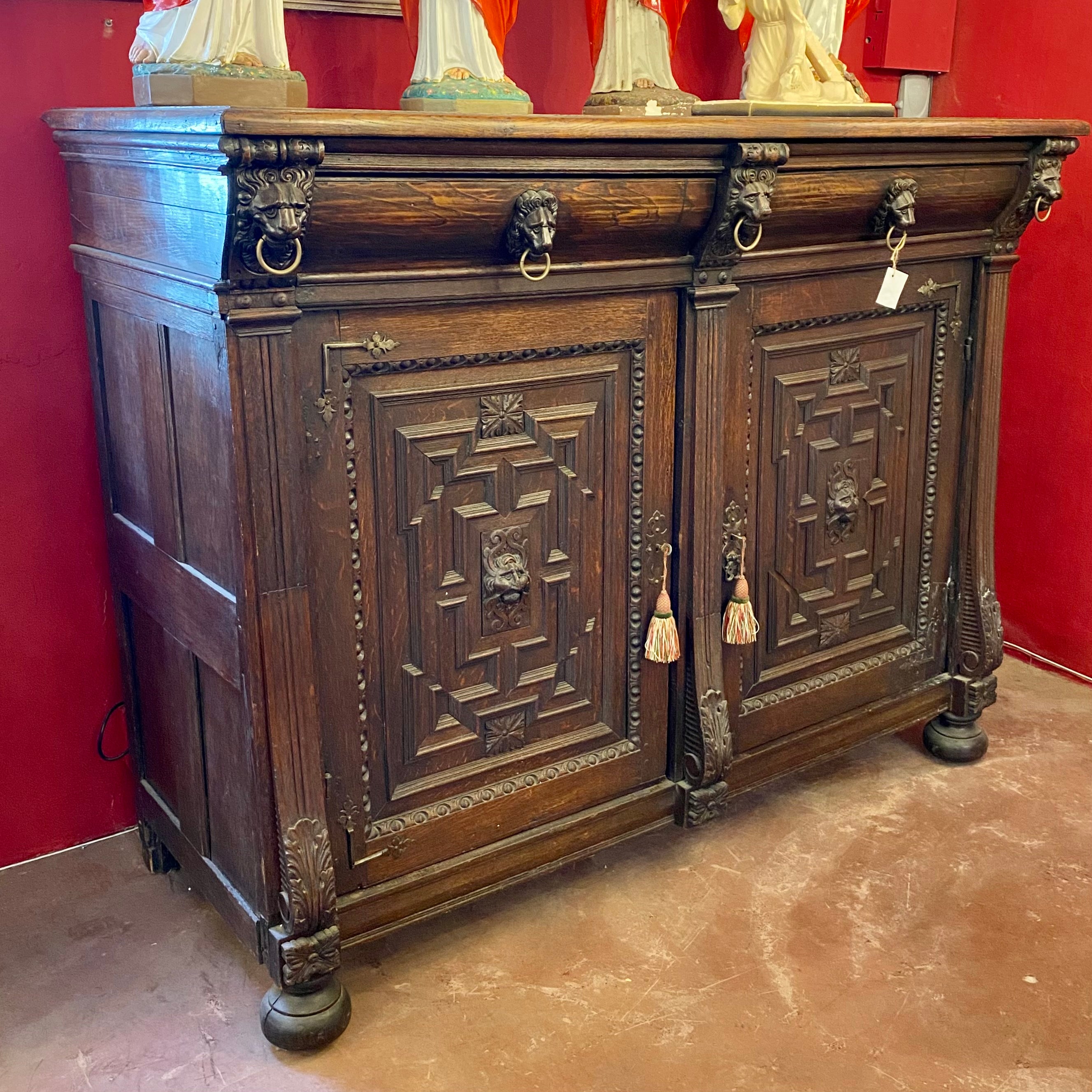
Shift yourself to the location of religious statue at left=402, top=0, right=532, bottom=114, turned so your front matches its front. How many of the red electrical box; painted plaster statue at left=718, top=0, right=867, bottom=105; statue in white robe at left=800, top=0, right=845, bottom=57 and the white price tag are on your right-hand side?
0

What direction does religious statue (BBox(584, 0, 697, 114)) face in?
toward the camera

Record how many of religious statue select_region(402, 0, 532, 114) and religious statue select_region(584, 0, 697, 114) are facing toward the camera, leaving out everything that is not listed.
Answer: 2

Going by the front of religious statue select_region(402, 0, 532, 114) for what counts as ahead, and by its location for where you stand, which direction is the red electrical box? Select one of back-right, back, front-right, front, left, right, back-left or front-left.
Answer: back-left

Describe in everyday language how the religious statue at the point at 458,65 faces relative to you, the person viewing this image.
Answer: facing the viewer

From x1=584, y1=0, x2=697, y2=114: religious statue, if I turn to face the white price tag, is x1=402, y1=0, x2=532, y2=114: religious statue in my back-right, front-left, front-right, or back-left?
back-right

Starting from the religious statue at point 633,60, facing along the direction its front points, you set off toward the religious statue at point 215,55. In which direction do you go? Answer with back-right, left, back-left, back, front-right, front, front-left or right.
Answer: front-right

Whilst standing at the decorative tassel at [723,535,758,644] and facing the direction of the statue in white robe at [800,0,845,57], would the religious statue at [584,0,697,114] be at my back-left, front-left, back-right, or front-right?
front-left

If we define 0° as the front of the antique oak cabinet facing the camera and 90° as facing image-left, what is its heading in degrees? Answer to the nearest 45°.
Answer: approximately 315°

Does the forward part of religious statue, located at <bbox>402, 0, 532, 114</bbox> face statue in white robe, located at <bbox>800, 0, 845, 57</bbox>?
no
